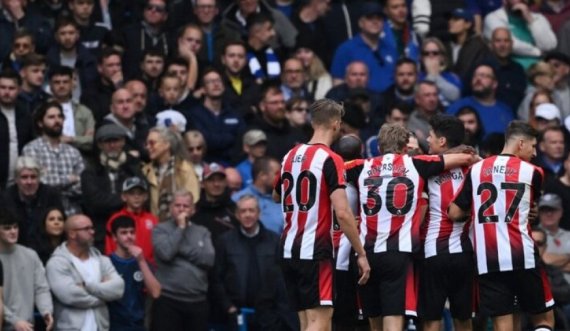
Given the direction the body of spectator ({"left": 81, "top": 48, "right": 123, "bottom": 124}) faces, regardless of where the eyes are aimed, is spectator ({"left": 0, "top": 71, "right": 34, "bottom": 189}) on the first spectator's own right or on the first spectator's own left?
on the first spectator's own right

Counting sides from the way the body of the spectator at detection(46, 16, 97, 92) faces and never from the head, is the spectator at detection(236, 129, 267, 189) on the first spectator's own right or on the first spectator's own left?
on the first spectator's own left
